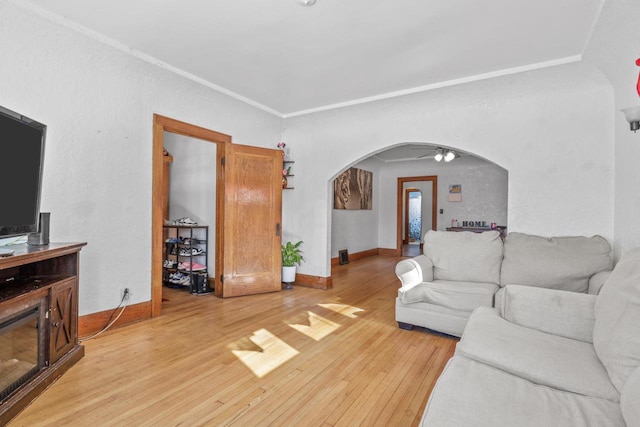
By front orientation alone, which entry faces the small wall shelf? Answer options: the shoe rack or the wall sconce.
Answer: the wall sconce

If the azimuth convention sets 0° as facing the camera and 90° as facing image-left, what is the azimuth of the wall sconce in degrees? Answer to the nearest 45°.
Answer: approximately 90°

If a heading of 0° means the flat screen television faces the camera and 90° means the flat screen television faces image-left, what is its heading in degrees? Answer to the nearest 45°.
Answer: approximately 315°

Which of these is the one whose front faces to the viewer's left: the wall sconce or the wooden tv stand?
the wall sconce

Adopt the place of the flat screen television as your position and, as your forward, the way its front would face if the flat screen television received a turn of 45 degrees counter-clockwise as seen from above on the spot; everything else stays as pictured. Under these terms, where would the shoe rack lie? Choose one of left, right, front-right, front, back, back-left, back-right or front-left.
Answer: front-left

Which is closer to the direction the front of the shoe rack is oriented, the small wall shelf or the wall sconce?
the wall sconce

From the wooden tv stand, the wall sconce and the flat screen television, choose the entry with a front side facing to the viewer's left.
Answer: the wall sconce

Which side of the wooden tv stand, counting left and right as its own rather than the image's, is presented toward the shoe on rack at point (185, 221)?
left

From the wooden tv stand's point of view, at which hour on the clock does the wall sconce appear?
The wall sconce is roughly at 12 o'clock from the wooden tv stand.

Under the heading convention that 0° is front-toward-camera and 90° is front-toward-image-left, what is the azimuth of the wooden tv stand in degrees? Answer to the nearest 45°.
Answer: approximately 315°

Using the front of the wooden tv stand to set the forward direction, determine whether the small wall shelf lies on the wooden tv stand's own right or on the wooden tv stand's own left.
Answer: on the wooden tv stand's own left

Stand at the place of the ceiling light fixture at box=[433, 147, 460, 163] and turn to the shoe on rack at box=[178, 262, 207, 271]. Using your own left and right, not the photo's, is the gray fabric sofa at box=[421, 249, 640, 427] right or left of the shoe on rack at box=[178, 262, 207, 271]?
left
